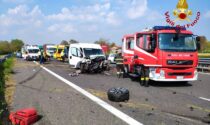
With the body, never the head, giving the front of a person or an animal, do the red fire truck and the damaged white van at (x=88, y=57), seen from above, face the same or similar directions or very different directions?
same or similar directions

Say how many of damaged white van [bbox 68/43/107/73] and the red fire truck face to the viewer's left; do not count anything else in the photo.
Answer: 0

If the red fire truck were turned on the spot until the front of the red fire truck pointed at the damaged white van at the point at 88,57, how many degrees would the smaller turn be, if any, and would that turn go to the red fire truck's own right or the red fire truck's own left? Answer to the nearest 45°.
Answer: approximately 180°

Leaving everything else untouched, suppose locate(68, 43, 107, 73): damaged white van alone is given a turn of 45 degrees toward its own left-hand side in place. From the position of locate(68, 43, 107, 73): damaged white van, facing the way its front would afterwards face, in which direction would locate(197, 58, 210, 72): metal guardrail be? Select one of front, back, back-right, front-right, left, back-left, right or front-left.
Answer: front

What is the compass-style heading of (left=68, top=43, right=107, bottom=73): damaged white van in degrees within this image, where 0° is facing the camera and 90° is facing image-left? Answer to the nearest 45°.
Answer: approximately 315°

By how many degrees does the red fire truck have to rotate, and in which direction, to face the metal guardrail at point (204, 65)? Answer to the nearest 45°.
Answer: approximately 135° to its left

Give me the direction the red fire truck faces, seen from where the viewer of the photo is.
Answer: facing the viewer and to the right of the viewer

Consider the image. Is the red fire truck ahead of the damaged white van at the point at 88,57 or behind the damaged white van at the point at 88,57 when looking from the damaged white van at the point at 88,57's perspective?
ahead
